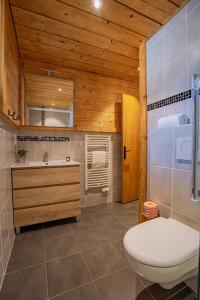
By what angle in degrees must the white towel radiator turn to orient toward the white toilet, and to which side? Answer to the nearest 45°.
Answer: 0° — it already faces it

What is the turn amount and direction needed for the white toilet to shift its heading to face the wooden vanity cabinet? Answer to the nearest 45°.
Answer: approximately 90° to its right

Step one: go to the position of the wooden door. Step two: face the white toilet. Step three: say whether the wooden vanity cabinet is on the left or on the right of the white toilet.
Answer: right

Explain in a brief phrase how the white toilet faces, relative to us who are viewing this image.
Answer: facing the viewer and to the left of the viewer

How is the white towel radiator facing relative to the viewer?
toward the camera

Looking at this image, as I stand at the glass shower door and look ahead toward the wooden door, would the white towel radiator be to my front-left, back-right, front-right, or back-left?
front-left

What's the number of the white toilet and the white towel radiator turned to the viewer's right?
0

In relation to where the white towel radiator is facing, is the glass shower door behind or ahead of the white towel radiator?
ahead
